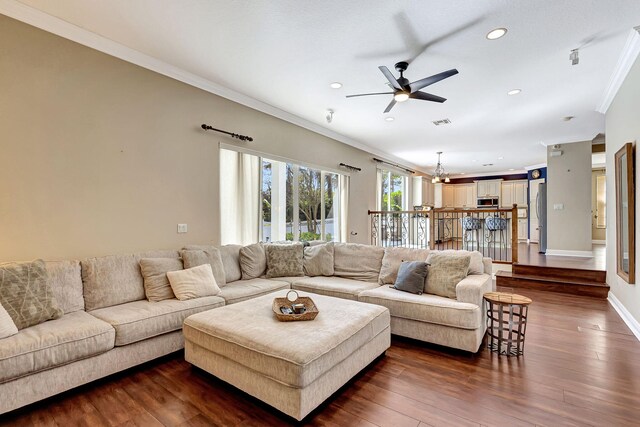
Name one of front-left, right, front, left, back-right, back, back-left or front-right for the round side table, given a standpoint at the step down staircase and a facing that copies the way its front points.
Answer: front

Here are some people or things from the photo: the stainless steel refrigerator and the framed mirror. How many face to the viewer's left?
2

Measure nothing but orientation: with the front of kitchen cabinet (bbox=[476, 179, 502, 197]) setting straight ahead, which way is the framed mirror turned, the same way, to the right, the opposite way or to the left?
to the right

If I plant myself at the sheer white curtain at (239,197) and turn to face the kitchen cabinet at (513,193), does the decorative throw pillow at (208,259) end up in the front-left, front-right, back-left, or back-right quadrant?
back-right

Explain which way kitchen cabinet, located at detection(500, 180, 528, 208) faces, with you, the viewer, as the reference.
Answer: facing the viewer

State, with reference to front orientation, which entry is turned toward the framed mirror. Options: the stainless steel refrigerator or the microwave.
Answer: the microwave

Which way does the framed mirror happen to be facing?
to the viewer's left

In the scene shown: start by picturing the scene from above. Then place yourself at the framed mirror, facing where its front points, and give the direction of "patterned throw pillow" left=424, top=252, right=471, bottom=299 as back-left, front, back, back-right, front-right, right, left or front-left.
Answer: front-left

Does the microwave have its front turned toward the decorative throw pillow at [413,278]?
yes

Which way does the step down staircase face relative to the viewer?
toward the camera

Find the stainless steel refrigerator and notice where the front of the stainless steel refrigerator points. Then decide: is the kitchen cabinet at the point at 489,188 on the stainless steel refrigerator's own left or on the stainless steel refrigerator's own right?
on the stainless steel refrigerator's own right

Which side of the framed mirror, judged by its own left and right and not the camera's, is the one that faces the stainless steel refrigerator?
right

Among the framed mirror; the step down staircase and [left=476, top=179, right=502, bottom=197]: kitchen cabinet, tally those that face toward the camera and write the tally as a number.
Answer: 2

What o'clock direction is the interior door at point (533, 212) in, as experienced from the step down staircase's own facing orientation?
The interior door is roughly at 6 o'clock from the step down staircase.

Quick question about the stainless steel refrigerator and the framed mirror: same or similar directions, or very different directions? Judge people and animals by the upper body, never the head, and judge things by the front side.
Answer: same or similar directions

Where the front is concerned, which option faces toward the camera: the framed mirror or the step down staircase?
the step down staircase

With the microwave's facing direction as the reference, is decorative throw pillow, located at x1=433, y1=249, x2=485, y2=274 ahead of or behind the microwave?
ahead
